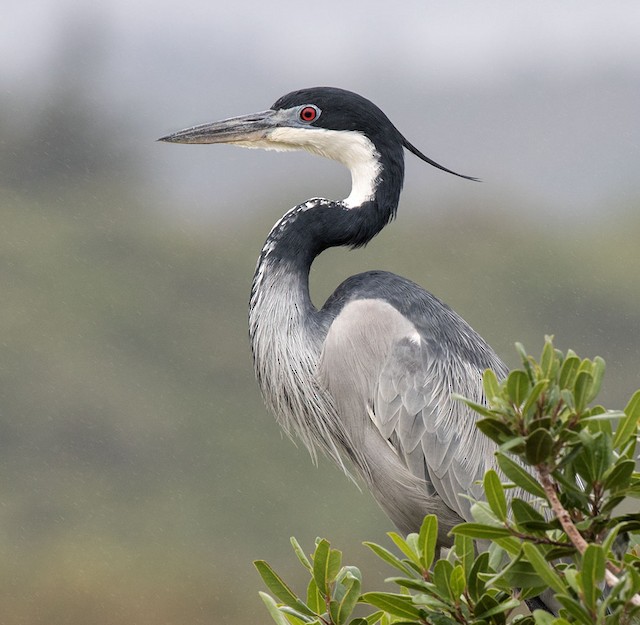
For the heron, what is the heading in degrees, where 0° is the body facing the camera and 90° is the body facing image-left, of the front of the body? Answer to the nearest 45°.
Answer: approximately 90°
